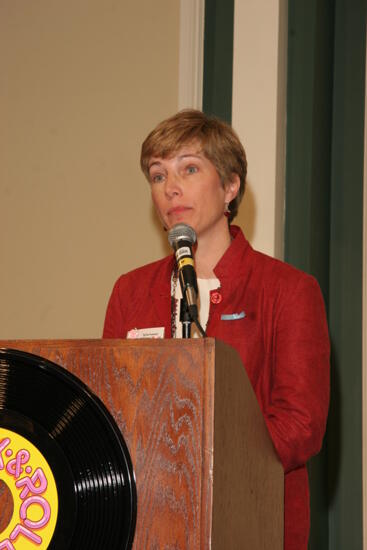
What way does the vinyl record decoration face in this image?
toward the camera

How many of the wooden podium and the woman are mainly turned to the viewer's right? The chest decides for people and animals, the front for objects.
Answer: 0

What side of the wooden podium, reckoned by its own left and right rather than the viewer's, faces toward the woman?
back

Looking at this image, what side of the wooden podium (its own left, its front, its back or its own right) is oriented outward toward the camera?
front

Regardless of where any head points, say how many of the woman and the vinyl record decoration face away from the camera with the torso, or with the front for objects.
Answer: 0

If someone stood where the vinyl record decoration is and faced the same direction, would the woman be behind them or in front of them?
behind

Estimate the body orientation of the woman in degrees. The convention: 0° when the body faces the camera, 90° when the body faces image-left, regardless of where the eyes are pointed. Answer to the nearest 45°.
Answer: approximately 45°
